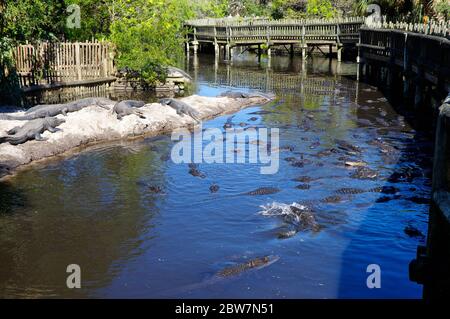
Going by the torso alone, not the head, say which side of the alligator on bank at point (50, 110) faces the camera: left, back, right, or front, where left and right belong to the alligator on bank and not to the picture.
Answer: right

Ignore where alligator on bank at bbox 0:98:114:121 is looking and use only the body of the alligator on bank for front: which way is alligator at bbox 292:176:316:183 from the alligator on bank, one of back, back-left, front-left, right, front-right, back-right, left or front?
front-right

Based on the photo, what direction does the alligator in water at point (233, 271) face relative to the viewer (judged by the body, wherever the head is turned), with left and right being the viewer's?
facing away from the viewer and to the right of the viewer

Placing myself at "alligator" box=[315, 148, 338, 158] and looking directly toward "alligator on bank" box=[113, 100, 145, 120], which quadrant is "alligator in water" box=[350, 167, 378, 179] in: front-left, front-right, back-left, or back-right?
back-left

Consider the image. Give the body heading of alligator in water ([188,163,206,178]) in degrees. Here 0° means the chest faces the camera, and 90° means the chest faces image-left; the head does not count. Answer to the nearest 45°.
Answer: approximately 315°
